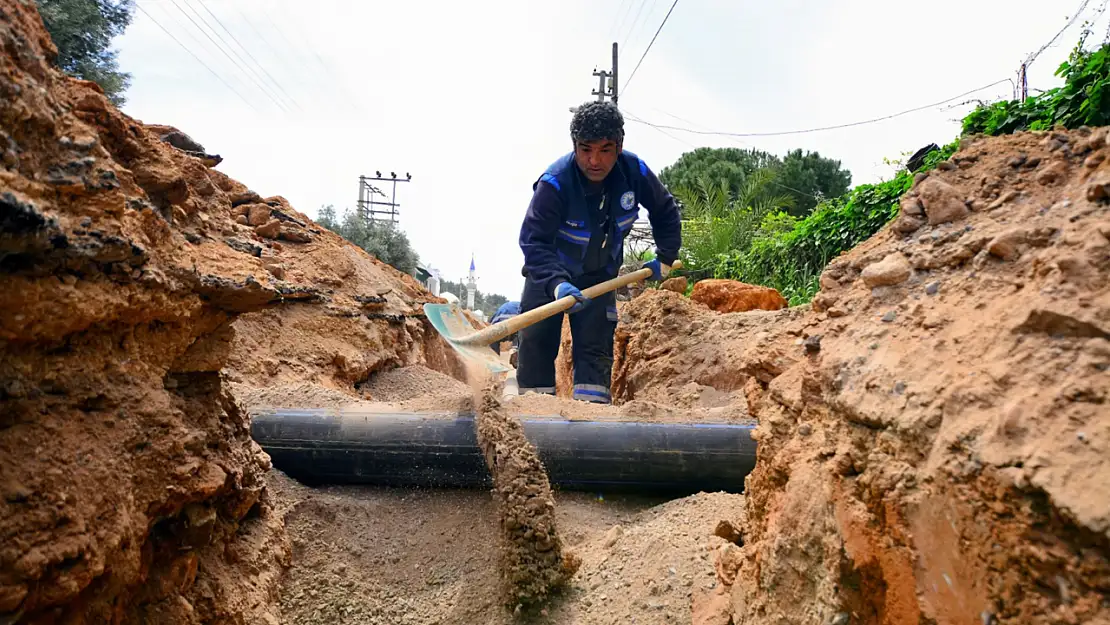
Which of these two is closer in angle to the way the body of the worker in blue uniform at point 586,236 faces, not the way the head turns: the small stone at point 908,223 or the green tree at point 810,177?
the small stone

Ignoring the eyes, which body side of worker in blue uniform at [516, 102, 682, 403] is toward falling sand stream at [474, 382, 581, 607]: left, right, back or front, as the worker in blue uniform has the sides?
front

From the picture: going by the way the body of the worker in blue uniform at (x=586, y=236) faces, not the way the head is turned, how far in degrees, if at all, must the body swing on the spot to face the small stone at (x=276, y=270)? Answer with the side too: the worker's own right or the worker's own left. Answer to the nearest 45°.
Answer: approximately 90° to the worker's own right

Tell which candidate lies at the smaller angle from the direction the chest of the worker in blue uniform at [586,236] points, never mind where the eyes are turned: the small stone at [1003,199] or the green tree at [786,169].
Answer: the small stone

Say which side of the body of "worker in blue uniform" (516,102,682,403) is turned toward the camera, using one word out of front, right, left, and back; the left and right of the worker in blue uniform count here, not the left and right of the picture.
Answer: front

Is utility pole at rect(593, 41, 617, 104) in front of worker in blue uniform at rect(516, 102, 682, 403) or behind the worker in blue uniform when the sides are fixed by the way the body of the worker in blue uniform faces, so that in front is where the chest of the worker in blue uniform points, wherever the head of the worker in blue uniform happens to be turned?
behind

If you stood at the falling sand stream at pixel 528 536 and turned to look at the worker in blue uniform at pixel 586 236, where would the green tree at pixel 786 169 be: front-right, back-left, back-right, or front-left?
front-right

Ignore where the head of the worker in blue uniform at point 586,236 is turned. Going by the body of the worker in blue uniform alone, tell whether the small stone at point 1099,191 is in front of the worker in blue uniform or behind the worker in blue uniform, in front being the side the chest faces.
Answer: in front

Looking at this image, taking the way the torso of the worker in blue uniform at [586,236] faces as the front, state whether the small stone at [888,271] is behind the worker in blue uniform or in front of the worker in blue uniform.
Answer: in front

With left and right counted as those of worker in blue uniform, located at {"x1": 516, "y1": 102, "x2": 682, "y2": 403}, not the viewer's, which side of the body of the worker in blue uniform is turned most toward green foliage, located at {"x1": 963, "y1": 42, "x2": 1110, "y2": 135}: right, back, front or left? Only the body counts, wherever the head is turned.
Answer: left

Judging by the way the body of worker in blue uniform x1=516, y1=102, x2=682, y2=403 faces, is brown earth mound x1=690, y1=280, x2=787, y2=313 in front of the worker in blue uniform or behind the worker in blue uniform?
behind

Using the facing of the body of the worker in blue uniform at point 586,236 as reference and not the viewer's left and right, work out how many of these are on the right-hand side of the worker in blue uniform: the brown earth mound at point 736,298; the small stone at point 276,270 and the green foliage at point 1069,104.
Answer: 1
